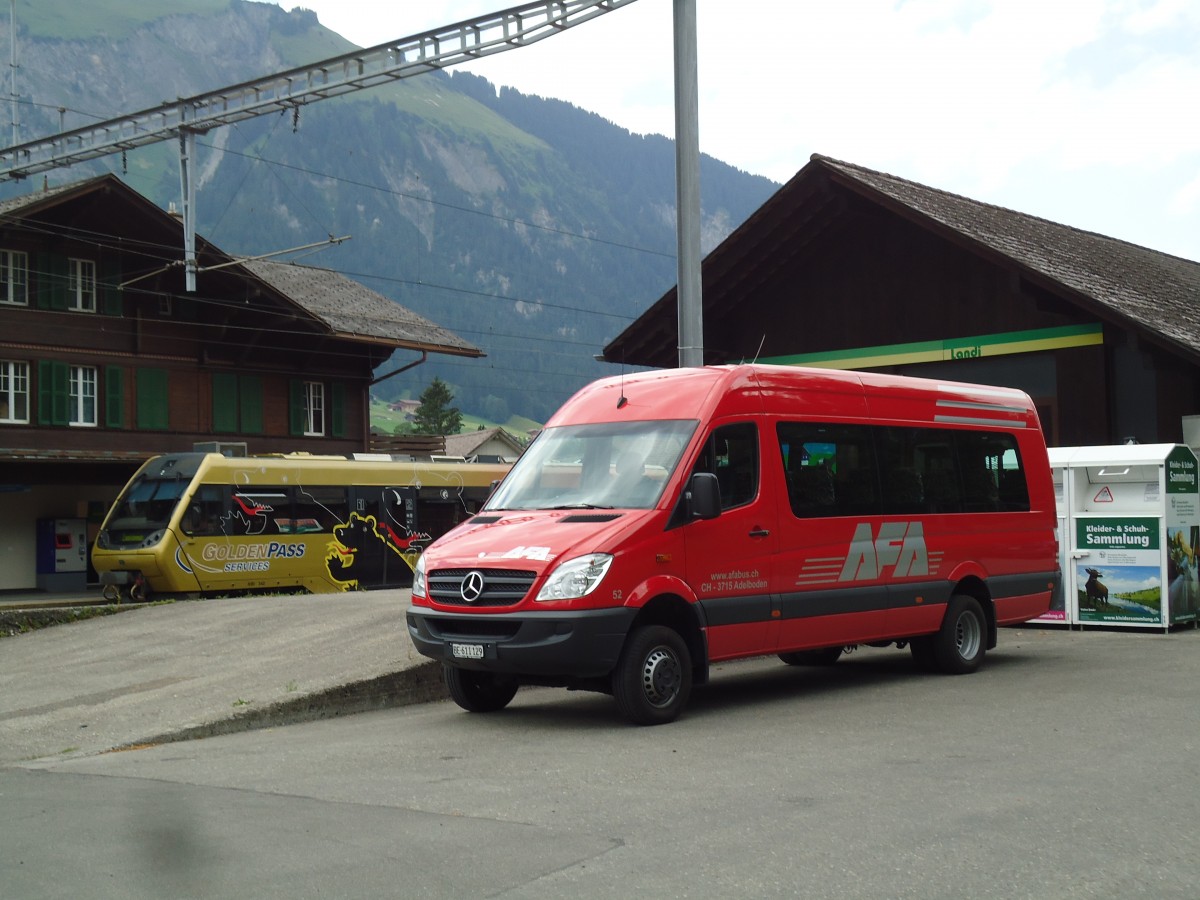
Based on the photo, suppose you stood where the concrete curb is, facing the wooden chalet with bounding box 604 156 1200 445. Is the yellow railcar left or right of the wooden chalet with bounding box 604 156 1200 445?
left

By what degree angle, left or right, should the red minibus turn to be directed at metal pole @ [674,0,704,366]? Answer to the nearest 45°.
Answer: approximately 135° to its right

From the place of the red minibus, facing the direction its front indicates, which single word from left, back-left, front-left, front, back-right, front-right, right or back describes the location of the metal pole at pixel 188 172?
right

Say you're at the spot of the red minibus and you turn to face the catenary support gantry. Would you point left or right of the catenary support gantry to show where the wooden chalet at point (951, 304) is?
right

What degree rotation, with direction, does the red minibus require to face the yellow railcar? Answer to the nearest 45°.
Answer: approximately 90° to its right

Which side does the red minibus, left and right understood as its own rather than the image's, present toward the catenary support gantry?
right

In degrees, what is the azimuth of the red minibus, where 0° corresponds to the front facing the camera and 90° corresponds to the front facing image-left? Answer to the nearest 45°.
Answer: approximately 45°
